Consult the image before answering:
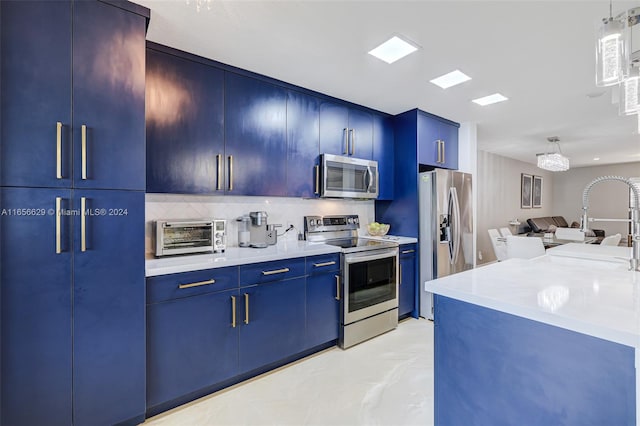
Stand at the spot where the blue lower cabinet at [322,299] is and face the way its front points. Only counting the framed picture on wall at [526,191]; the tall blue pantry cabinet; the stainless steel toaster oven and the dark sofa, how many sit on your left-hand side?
2

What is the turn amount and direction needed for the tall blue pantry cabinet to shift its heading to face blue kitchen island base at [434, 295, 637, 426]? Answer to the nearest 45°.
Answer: approximately 45° to its left

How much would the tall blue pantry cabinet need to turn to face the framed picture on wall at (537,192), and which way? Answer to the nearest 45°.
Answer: approximately 90° to its left

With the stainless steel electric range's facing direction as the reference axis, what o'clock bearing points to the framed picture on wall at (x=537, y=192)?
The framed picture on wall is roughly at 9 o'clock from the stainless steel electric range.

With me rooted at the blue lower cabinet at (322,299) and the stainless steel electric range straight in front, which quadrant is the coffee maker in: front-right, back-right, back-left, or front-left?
back-left
